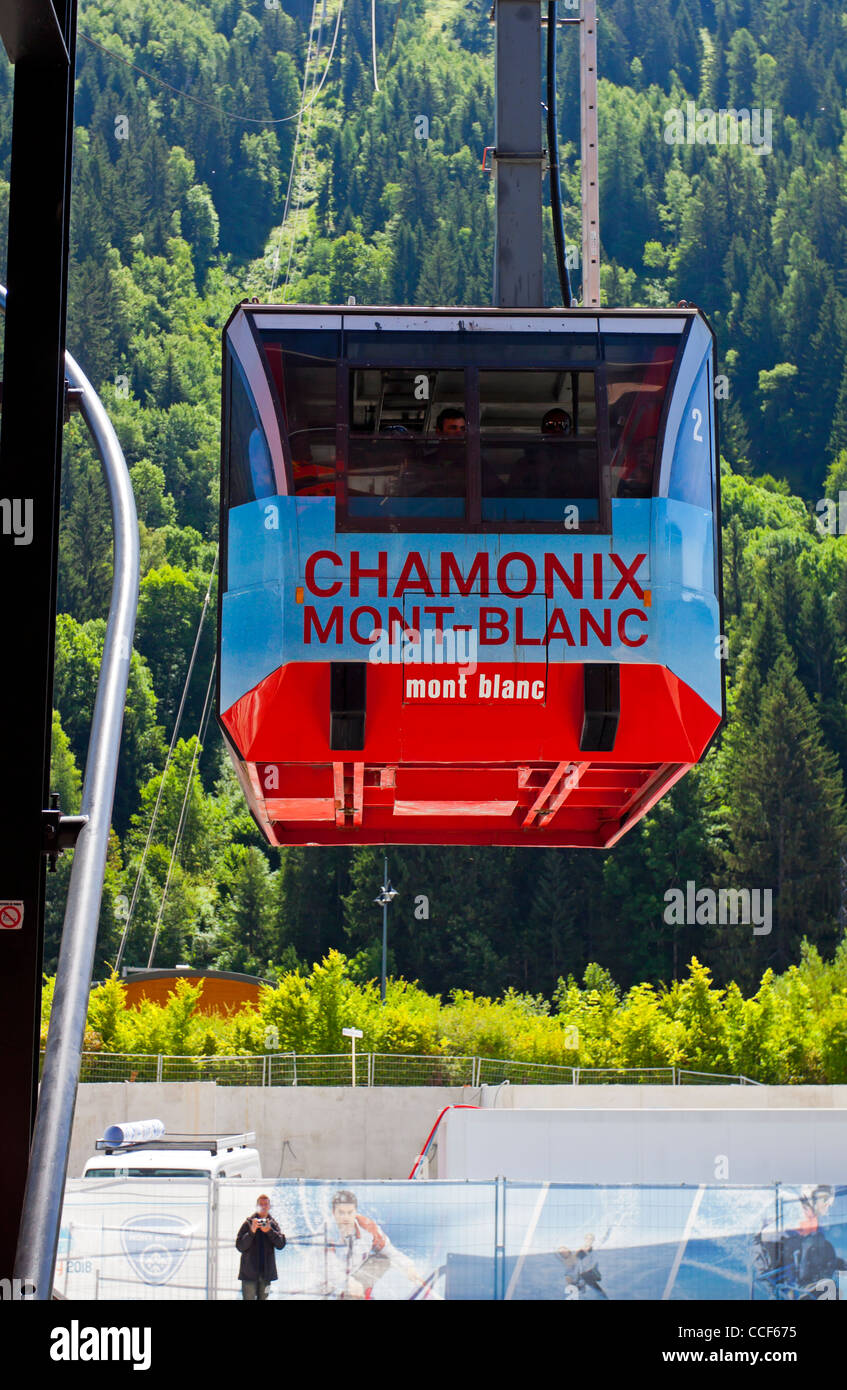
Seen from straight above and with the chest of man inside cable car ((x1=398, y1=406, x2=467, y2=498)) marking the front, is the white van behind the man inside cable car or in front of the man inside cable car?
behind

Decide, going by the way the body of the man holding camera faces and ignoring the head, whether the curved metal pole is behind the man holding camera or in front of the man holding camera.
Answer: in front

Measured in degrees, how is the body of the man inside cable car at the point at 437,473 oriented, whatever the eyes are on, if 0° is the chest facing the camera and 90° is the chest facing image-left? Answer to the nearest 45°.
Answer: approximately 315°

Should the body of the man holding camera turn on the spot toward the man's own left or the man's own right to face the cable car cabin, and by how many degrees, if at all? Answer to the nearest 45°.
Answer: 0° — they already face it

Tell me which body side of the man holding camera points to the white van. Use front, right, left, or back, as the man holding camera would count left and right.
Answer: back
